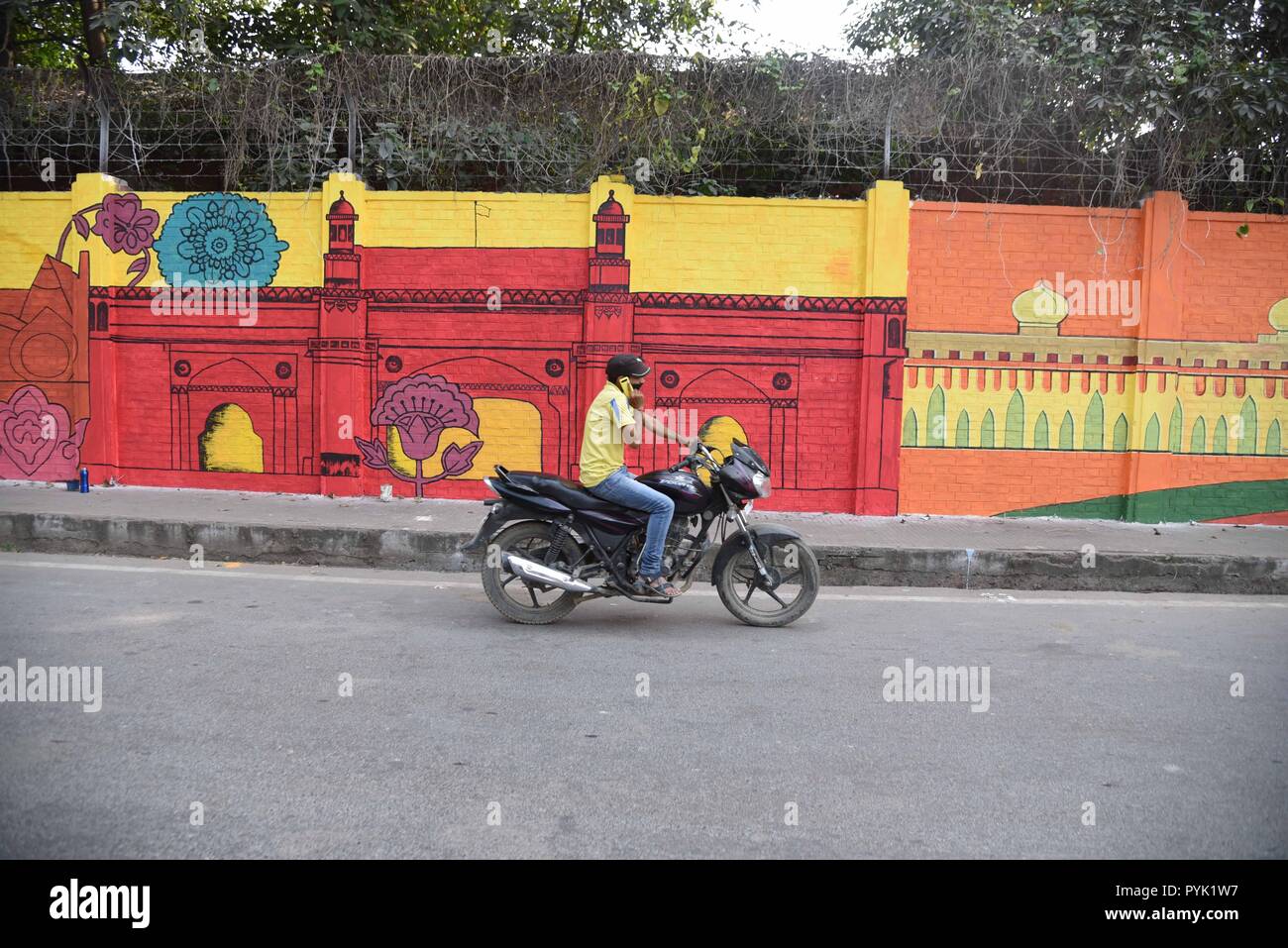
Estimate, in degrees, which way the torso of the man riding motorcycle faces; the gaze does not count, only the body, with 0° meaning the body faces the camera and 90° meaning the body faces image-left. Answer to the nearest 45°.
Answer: approximately 270°

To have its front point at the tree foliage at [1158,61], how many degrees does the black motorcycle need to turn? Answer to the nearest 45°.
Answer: approximately 45° to its left

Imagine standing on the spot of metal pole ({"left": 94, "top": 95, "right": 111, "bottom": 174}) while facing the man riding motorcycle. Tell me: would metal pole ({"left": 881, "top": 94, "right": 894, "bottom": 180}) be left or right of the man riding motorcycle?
left

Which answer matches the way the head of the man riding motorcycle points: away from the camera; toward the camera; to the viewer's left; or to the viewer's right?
to the viewer's right

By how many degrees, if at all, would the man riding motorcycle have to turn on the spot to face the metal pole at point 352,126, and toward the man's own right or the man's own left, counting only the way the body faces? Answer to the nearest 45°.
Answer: approximately 135° to the man's own left

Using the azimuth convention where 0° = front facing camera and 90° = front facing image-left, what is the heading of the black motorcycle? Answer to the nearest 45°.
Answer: approximately 270°

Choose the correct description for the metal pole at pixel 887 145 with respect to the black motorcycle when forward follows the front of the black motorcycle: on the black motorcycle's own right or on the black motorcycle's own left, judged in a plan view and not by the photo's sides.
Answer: on the black motorcycle's own left
